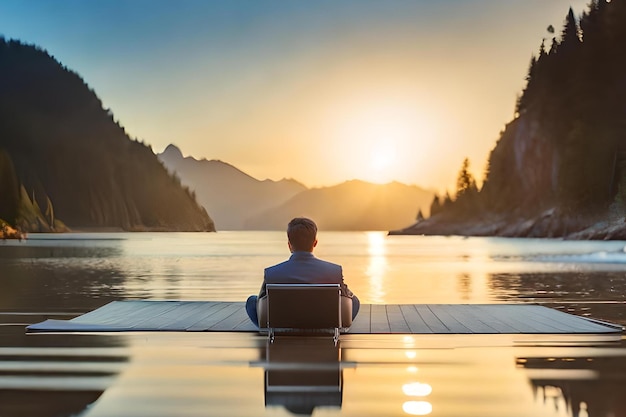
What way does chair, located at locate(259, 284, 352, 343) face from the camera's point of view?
away from the camera

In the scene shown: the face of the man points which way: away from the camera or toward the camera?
away from the camera

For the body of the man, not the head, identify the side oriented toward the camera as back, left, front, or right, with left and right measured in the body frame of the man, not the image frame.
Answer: back
